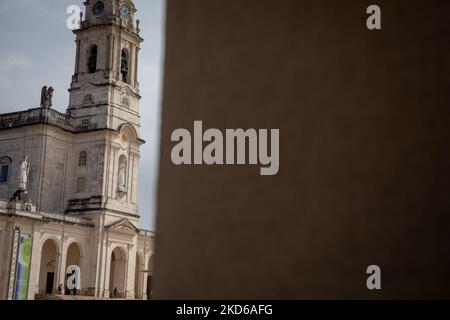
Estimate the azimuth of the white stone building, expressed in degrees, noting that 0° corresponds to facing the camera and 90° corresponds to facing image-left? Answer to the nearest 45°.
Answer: approximately 315°
